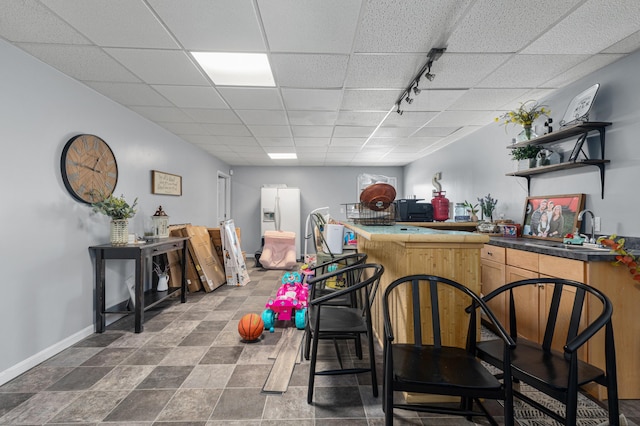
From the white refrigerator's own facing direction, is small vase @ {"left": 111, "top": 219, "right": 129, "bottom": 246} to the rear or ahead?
ahead

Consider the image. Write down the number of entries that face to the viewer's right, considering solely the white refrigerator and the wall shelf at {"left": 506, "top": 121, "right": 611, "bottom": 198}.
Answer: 0

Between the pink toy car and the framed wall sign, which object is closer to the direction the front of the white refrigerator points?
the pink toy car

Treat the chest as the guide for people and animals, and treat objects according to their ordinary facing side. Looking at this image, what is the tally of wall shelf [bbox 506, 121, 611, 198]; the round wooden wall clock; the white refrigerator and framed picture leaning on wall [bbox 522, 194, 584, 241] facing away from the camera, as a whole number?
0

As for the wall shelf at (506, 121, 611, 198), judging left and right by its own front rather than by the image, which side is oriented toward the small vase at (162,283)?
front

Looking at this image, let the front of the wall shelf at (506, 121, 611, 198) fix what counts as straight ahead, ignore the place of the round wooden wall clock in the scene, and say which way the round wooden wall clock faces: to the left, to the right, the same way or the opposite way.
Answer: the opposite way

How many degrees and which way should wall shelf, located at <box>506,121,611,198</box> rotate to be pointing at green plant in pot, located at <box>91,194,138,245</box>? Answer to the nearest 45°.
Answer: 0° — it already faces it

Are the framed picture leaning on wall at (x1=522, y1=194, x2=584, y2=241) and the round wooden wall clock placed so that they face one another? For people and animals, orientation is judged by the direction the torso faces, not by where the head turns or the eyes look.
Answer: yes

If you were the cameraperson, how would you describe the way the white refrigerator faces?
facing the viewer

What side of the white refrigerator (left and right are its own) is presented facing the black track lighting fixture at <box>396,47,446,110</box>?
front

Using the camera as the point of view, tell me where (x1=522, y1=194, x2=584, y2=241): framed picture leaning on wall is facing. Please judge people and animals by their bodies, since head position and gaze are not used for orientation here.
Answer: facing the viewer and to the left of the viewer

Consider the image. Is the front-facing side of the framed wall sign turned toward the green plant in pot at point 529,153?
yes

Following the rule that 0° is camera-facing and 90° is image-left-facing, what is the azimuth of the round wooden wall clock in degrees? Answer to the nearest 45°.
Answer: approximately 315°

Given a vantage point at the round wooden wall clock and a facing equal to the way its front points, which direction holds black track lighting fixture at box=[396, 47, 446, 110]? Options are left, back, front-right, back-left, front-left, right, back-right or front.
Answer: front

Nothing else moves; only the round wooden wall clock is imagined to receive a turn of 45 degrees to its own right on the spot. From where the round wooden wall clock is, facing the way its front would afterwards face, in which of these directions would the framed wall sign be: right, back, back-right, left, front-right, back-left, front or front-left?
back-left

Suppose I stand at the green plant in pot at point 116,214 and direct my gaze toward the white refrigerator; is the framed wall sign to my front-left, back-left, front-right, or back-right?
front-left

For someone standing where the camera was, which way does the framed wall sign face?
facing the viewer and to the right of the viewer

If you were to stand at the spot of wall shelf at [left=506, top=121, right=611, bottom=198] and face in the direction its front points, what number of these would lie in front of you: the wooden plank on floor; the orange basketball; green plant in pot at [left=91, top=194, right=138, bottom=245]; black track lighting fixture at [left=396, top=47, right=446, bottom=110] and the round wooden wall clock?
5
